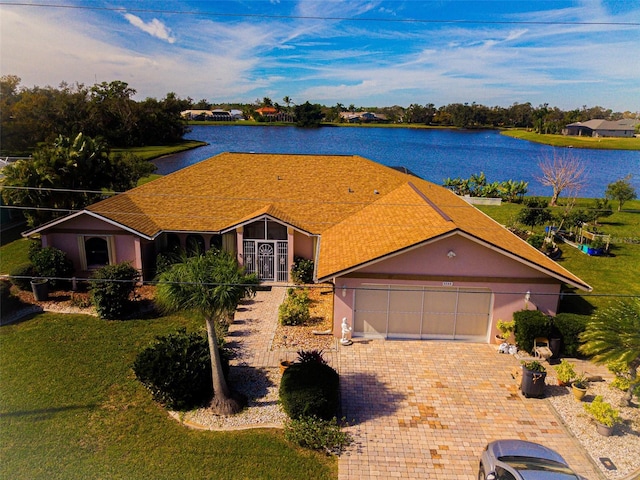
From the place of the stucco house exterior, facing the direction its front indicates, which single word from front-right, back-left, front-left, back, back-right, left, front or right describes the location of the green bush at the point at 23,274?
right

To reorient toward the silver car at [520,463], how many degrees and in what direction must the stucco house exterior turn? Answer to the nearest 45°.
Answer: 0° — it already faces it

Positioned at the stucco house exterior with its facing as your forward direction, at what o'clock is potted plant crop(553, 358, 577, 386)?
The potted plant is roughly at 11 o'clock from the stucco house exterior.

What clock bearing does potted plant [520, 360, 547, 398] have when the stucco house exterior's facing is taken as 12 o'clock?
The potted plant is roughly at 11 o'clock from the stucco house exterior.

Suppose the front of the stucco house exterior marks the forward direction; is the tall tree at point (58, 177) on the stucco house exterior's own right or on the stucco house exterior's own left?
on the stucco house exterior's own right

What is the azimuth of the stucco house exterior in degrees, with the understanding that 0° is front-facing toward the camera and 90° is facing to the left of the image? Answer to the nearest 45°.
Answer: approximately 0°

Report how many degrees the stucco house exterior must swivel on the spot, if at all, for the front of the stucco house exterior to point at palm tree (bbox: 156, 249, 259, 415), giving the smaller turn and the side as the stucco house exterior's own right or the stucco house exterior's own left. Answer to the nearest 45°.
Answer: approximately 45° to the stucco house exterior's own right

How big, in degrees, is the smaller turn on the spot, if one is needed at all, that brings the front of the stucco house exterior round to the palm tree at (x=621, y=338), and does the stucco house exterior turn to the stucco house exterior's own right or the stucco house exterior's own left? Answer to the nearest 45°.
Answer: approximately 45° to the stucco house exterior's own left

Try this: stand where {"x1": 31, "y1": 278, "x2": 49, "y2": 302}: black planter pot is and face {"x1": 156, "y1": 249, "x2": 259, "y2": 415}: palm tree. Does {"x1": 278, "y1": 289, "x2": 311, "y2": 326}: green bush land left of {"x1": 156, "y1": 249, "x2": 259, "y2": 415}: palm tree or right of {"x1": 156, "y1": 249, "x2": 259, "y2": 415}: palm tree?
left

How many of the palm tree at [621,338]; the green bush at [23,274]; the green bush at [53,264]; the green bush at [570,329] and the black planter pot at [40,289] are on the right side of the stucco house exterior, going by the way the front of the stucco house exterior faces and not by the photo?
3

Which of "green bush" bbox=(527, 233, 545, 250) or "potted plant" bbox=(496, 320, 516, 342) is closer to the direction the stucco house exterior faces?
the potted plant

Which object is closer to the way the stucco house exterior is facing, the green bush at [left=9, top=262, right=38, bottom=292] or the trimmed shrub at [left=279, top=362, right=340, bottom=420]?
the trimmed shrub
